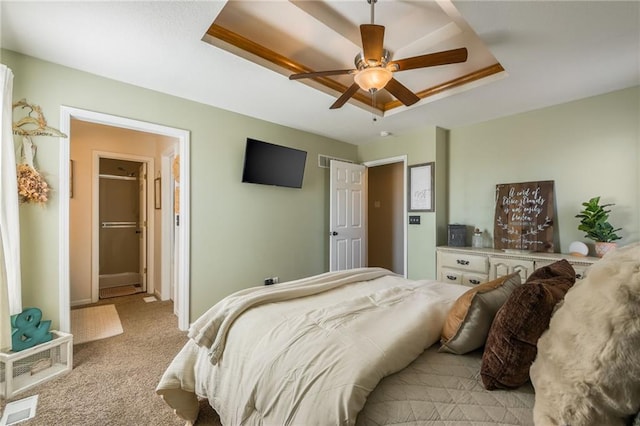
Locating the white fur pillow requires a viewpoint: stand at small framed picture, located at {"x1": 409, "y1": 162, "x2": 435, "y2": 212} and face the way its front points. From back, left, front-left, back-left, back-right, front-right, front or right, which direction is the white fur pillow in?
front-left

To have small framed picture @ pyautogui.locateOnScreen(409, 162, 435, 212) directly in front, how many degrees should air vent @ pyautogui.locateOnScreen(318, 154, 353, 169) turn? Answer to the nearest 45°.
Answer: approximately 45° to its left

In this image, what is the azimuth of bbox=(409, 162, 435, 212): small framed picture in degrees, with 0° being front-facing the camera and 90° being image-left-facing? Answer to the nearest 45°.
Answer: approximately 45°

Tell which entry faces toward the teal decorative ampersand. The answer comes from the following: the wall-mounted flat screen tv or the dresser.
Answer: the dresser

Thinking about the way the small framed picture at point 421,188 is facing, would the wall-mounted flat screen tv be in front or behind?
in front

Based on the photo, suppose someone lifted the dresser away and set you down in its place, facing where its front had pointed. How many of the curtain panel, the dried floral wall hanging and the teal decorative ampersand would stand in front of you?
3

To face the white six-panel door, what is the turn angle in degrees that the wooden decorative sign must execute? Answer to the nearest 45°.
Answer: approximately 45° to its right

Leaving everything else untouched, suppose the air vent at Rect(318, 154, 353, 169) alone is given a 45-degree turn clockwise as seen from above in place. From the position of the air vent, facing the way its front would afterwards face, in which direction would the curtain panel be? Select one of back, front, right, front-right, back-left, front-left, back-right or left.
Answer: front-right

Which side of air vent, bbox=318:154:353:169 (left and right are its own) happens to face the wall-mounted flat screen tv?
right

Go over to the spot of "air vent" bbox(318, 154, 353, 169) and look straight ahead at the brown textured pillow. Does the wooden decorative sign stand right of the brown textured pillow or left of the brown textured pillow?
left

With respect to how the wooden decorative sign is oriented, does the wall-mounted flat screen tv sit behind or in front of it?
in front

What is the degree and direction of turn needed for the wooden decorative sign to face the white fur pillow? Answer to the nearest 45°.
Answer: approximately 45° to its left

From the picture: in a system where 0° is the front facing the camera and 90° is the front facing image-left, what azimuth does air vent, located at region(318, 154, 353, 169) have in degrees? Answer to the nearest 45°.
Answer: approximately 315°

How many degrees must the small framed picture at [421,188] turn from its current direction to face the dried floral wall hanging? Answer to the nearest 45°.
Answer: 0° — it already faces it
